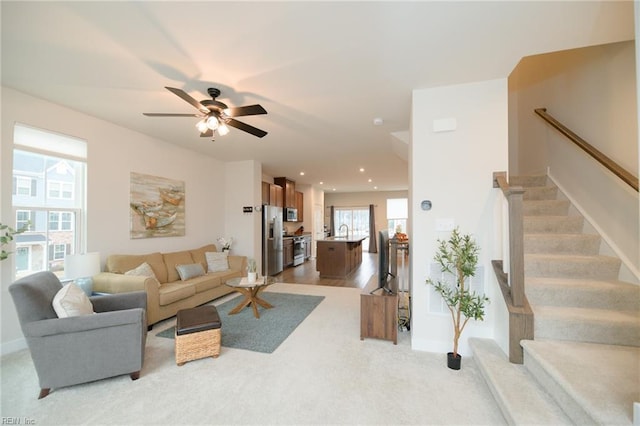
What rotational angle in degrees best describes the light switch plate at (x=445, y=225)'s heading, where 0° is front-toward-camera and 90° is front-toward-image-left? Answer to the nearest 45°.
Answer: approximately 0°

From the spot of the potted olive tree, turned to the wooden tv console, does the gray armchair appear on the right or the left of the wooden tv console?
left

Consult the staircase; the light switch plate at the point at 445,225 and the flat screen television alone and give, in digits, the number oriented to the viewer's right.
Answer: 0

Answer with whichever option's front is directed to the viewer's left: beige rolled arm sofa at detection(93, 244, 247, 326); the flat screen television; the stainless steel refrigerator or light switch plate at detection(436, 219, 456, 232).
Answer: the flat screen television

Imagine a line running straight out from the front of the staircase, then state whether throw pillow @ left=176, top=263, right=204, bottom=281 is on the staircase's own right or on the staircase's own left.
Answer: on the staircase's own right

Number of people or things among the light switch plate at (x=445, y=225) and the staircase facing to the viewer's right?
0

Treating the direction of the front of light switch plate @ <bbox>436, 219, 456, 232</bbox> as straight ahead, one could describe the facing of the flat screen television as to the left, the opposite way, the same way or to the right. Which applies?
to the right

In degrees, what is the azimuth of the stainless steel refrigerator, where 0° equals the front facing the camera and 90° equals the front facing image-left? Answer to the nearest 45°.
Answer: approximately 315°

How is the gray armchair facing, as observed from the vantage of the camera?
facing to the right of the viewer

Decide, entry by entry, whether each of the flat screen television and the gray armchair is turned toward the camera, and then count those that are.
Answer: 0

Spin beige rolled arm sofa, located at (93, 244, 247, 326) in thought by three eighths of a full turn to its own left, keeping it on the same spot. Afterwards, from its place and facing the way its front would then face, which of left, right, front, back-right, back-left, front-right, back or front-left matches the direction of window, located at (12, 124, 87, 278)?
left

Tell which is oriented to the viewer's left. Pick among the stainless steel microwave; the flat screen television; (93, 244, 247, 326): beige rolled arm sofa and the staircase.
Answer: the flat screen television

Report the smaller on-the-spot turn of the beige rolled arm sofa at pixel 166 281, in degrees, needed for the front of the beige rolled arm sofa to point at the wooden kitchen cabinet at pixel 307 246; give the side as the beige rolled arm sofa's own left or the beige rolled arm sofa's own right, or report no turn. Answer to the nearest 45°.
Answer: approximately 90° to the beige rolled arm sofa's own left

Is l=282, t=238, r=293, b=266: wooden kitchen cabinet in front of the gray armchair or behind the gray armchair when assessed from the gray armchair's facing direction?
in front

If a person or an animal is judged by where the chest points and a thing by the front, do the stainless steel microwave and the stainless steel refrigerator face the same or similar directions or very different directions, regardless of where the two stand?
same or similar directions

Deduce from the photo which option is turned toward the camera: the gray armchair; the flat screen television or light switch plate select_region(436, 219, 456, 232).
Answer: the light switch plate

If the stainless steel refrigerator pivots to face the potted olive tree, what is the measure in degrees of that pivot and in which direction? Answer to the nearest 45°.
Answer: approximately 45° to its right

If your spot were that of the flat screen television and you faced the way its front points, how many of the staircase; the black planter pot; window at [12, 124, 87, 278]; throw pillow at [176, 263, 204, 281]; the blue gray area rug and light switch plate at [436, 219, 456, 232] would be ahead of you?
3

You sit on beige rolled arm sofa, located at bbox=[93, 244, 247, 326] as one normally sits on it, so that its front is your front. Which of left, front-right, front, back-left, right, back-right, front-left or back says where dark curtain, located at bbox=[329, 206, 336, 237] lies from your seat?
left
